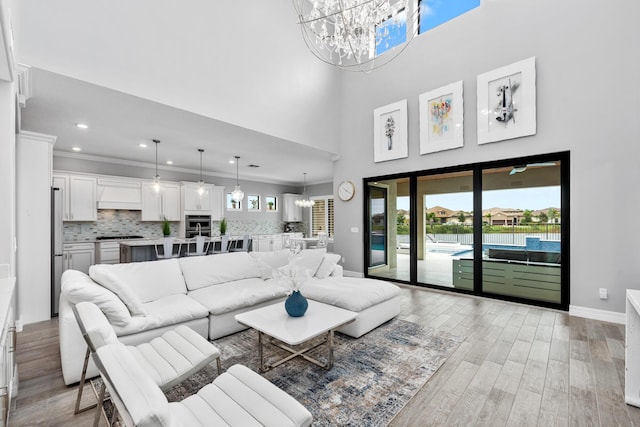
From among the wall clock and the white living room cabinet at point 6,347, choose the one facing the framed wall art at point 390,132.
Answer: the white living room cabinet

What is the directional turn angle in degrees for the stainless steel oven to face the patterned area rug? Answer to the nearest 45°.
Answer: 0° — it already faces it

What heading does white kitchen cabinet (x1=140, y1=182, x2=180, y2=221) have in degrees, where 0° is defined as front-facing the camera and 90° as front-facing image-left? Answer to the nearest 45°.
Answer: approximately 0°

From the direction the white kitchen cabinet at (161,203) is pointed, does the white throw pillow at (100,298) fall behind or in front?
in front

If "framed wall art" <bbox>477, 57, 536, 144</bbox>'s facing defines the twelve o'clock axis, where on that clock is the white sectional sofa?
The white sectional sofa is roughly at 12 o'clock from the framed wall art.

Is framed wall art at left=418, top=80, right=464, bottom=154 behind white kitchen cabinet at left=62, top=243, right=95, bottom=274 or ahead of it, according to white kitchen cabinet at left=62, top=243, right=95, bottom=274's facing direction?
ahead

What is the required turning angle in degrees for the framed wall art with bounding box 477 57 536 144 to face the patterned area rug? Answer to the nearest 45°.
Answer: approximately 45° to its left

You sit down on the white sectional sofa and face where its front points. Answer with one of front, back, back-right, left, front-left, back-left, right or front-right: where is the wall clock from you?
left

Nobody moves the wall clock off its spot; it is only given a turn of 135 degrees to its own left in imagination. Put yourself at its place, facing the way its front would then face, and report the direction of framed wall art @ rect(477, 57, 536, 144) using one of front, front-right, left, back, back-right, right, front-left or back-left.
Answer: front-right

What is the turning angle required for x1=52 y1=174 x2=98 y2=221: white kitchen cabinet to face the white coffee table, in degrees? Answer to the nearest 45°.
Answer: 0° — it already faces it

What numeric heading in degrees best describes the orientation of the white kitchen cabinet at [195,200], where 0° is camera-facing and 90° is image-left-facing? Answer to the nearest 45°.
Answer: approximately 0°

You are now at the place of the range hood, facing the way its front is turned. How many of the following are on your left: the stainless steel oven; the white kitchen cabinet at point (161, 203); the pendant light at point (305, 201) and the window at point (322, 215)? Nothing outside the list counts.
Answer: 4
